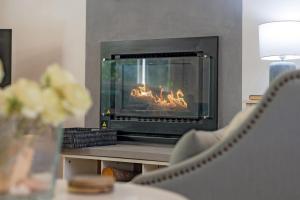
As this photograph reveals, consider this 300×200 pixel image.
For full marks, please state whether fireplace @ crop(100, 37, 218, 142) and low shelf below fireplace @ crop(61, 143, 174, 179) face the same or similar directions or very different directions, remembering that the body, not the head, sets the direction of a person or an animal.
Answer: same or similar directions

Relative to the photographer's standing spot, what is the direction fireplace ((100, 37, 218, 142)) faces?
facing the viewer and to the left of the viewer

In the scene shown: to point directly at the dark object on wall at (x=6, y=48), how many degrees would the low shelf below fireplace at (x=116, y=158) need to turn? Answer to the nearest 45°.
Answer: approximately 90° to its right

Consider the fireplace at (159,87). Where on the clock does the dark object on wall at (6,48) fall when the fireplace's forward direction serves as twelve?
The dark object on wall is roughly at 2 o'clock from the fireplace.

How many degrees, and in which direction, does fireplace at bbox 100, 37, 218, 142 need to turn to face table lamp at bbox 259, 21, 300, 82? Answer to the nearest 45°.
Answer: approximately 90° to its left

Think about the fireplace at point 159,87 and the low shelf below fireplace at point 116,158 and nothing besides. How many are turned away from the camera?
0

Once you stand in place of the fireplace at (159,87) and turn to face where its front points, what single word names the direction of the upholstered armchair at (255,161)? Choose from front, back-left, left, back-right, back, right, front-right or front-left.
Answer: front-left

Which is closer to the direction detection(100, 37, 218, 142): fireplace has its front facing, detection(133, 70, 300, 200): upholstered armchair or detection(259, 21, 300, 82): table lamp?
the upholstered armchair
